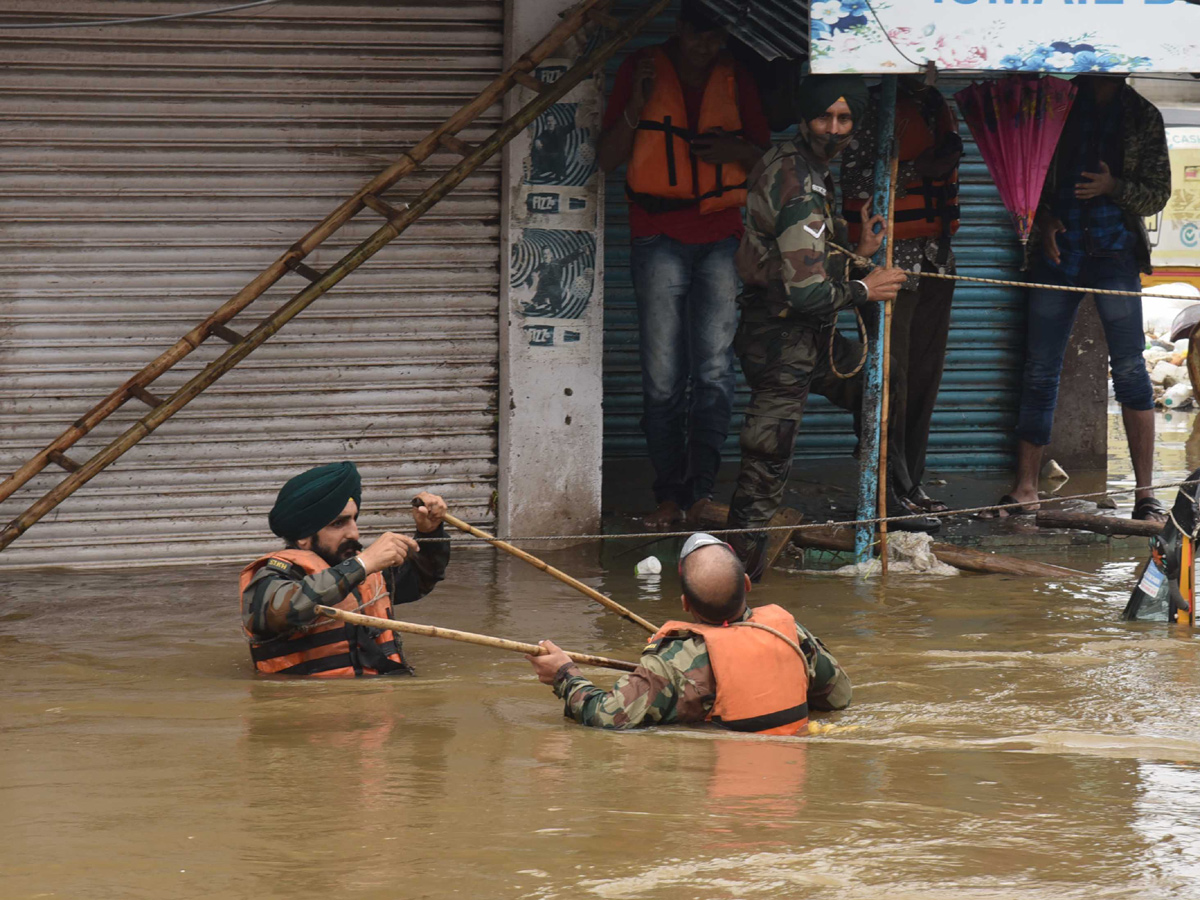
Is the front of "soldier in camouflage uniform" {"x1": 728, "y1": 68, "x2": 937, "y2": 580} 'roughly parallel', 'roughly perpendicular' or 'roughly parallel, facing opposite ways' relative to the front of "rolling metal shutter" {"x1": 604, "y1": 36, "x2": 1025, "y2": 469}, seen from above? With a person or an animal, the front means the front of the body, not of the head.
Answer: roughly perpendicular

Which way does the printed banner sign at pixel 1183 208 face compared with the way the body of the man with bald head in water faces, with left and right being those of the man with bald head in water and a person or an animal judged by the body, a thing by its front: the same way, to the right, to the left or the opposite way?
the opposite way

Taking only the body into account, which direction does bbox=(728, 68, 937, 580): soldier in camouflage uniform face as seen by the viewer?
to the viewer's right

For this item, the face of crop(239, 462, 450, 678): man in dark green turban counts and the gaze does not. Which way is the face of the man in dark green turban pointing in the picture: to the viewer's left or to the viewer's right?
to the viewer's right

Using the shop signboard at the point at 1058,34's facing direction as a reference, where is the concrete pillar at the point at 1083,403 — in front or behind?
behind

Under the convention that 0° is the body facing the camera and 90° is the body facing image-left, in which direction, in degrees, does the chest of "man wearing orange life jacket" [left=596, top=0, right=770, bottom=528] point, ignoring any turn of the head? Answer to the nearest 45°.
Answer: approximately 0°

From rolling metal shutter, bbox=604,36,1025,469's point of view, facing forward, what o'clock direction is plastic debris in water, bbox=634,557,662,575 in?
The plastic debris in water is roughly at 1 o'clock from the rolling metal shutter.
